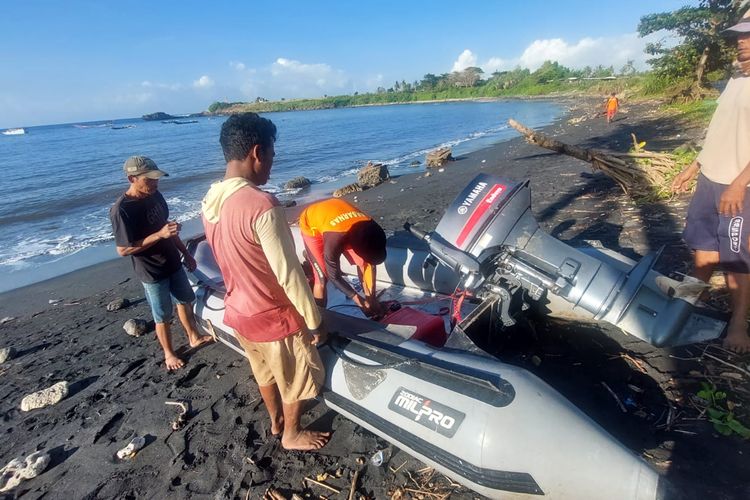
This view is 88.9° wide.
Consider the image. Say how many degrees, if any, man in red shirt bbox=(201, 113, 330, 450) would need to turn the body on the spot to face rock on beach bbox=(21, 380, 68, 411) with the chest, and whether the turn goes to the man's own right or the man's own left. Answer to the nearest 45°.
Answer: approximately 90° to the man's own left

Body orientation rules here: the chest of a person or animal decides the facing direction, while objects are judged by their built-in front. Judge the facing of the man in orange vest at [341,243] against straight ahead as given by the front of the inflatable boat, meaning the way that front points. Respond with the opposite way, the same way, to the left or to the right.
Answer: the opposite way

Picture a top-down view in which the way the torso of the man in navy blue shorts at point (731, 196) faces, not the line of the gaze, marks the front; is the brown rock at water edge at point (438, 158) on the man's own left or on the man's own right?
on the man's own right

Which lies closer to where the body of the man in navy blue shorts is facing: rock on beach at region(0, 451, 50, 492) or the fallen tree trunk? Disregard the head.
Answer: the rock on beach

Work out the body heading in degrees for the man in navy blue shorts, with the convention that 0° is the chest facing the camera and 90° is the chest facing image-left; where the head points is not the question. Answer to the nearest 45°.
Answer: approximately 45°

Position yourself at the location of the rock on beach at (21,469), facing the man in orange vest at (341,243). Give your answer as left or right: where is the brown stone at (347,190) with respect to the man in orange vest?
left

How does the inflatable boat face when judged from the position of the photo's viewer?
facing away from the viewer and to the left of the viewer

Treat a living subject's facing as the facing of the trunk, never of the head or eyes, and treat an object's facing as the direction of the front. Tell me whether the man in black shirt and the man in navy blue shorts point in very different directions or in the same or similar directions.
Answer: very different directions

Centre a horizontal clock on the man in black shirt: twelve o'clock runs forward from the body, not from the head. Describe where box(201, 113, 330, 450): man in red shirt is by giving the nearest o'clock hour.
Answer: The man in red shirt is roughly at 1 o'clock from the man in black shirt.

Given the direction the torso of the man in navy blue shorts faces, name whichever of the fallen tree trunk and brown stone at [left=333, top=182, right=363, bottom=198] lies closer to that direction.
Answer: the brown stone

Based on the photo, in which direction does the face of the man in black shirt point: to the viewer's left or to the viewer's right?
to the viewer's right
